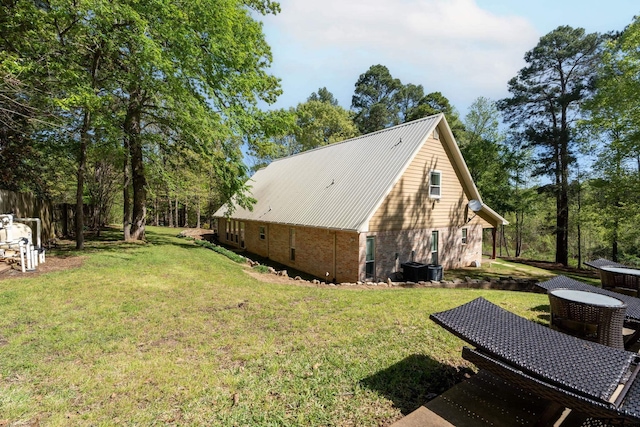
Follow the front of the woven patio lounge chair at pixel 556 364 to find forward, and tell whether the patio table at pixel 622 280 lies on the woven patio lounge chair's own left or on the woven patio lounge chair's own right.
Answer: on the woven patio lounge chair's own left

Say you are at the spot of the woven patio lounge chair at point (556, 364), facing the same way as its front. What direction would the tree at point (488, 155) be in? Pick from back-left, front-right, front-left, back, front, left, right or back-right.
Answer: back-left

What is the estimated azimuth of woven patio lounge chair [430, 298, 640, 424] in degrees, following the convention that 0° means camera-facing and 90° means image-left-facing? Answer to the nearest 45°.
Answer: approximately 315°

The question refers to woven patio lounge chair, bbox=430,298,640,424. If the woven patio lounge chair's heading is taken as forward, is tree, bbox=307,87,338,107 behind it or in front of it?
behind

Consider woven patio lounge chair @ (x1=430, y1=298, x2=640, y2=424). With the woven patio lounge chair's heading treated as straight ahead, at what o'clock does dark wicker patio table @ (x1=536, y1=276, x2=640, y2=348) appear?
The dark wicker patio table is roughly at 8 o'clock from the woven patio lounge chair.

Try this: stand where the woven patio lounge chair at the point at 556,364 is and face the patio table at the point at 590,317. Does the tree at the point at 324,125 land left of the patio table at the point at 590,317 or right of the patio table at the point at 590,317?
left

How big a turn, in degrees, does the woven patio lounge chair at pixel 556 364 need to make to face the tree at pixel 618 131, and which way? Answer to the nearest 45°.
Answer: approximately 135° to its left
